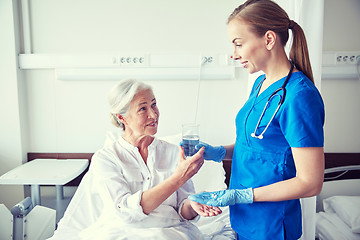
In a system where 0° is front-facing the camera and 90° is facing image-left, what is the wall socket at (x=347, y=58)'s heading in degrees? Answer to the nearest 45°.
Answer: approximately 0°

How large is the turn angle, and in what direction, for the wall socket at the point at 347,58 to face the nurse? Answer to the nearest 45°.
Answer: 0° — it already faces them

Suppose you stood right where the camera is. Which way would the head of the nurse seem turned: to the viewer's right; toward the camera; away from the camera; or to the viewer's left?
to the viewer's left

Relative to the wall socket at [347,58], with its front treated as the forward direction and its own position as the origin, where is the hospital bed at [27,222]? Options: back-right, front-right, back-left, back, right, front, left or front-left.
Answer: front-right

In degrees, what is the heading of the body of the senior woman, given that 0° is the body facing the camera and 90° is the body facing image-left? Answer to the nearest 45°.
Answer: approximately 315°

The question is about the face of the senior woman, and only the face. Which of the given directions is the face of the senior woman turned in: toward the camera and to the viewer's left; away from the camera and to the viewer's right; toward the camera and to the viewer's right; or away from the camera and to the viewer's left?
toward the camera and to the viewer's right

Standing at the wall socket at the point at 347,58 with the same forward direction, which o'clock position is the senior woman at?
The senior woman is roughly at 1 o'clock from the wall socket.
